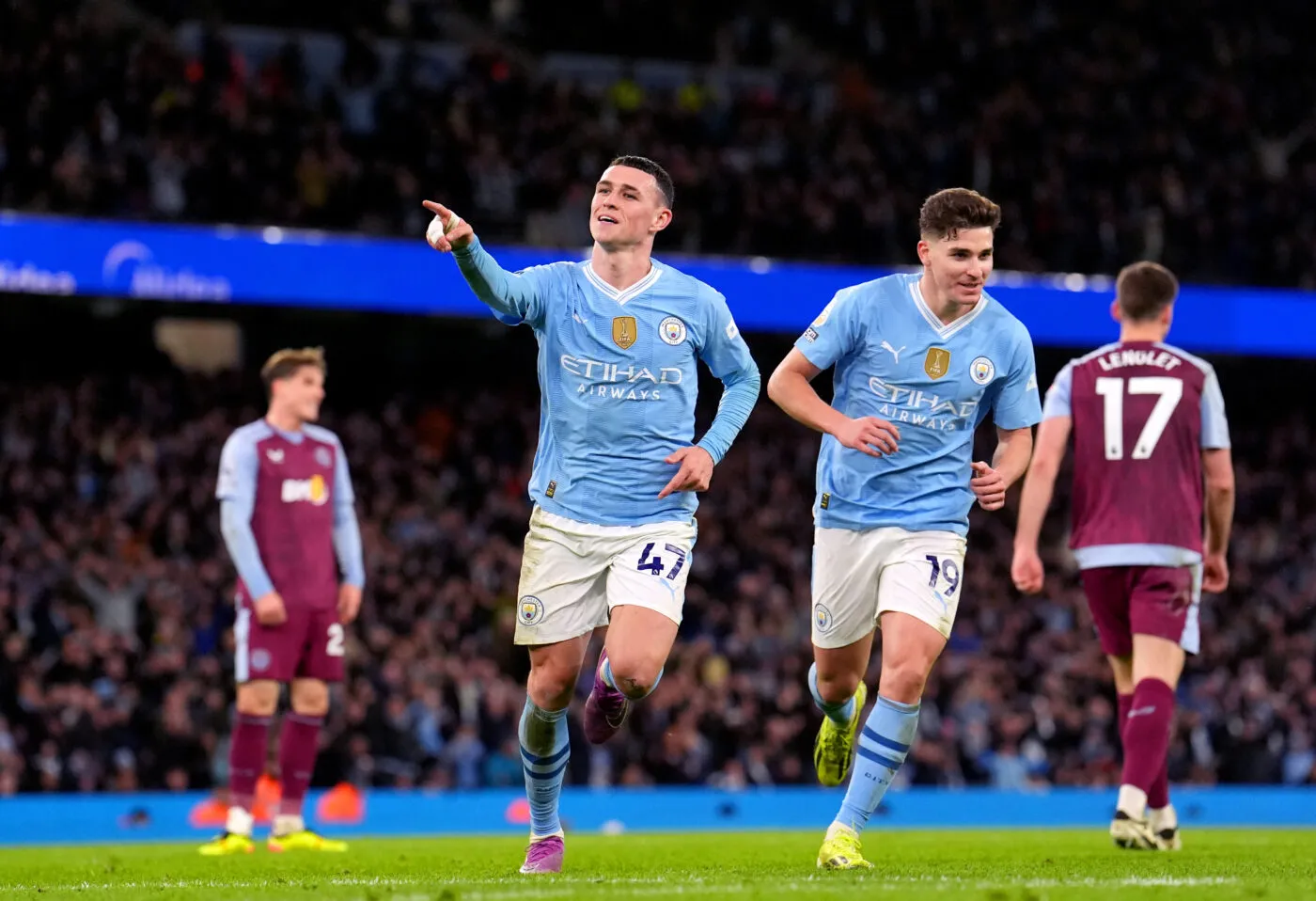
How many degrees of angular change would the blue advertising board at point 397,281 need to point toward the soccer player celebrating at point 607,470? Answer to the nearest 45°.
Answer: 0° — it already faces them

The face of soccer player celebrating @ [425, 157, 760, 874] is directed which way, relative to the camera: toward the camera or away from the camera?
toward the camera

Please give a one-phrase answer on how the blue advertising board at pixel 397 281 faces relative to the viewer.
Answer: facing the viewer

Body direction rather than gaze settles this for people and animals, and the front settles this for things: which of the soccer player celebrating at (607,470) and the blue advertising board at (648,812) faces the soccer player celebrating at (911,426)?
the blue advertising board

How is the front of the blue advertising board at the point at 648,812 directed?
toward the camera

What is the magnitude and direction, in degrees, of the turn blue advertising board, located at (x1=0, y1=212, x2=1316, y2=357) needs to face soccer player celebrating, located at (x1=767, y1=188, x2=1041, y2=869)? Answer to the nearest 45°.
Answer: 0° — it already faces them

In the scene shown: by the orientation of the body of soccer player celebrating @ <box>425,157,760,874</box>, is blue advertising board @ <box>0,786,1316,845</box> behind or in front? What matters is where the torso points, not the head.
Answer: behind

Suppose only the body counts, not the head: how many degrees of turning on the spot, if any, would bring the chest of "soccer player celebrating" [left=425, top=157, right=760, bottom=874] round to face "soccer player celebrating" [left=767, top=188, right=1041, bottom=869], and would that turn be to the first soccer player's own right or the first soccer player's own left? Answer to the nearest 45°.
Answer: approximately 90° to the first soccer player's own left

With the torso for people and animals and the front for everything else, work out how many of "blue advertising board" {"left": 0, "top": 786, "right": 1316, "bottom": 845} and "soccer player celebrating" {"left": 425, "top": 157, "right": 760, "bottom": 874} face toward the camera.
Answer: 2

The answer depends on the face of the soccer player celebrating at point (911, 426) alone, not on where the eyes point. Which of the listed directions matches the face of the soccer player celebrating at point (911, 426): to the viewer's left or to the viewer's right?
to the viewer's right

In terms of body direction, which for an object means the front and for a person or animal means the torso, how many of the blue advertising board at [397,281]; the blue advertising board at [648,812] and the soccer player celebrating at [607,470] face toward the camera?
3

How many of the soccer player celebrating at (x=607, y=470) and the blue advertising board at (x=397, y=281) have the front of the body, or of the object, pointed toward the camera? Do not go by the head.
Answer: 2
